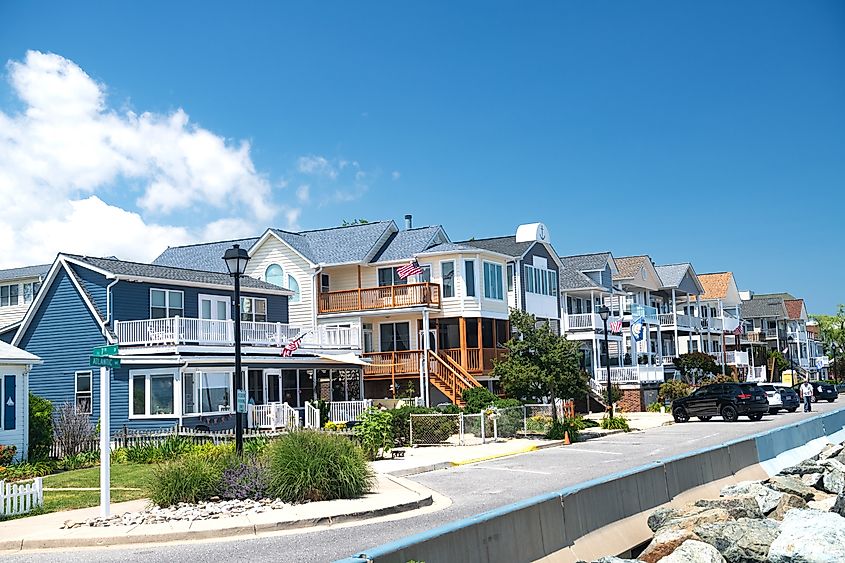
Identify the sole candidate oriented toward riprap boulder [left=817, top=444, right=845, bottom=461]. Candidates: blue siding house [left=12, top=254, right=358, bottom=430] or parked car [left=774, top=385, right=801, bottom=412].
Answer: the blue siding house

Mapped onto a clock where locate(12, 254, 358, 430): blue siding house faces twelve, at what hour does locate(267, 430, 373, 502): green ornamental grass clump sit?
The green ornamental grass clump is roughly at 1 o'clock from the blue siding house.

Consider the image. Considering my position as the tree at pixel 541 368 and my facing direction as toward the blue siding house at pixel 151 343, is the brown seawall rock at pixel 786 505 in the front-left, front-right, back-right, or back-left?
back-left
